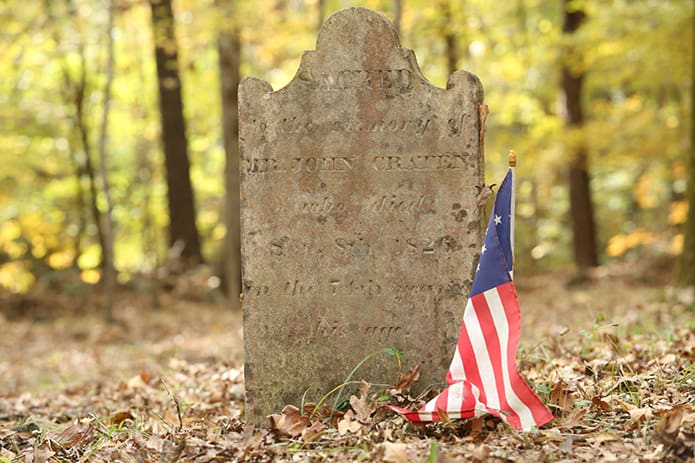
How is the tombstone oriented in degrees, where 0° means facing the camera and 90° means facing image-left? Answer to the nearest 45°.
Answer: approximately 0°

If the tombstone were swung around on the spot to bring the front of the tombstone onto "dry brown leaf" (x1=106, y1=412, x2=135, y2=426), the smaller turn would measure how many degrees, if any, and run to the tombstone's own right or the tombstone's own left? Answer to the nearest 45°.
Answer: approximately 90° to the tombstone's own right

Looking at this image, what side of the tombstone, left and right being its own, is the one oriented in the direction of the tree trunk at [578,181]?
back

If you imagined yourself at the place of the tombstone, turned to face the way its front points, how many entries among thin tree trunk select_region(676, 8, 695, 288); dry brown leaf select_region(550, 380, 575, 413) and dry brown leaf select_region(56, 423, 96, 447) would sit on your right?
1

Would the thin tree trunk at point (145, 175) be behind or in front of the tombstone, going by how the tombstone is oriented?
behind

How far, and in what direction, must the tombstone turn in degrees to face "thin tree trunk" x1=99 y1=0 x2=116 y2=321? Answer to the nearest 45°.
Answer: approximately 135° to its right

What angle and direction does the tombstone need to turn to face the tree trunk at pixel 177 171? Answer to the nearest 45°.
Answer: approximately 180°

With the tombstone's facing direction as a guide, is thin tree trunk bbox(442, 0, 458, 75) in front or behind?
behind
